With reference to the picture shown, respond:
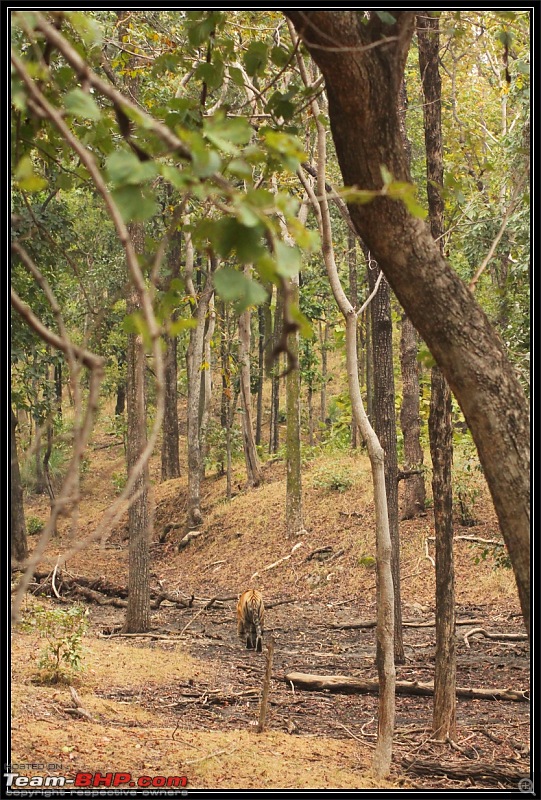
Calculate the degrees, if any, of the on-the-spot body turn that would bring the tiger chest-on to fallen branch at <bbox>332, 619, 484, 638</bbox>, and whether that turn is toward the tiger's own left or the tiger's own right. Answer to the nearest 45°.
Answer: approximately 45° to the tiger's own right

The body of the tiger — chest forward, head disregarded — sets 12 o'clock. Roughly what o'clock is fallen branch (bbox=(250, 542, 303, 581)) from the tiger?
The fallen branch is roughly at 12 o'clock from the tiger.

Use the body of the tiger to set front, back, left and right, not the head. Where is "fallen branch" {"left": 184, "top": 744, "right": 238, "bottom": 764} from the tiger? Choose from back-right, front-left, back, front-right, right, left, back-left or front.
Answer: back

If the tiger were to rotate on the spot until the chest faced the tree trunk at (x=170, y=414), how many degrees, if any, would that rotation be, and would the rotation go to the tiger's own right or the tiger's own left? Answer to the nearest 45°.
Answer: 0° — it already faces it

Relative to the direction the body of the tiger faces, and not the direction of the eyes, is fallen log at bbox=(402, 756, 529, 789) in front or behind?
behind

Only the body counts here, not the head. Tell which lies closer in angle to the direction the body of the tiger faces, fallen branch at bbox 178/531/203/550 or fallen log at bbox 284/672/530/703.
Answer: the fallen branch

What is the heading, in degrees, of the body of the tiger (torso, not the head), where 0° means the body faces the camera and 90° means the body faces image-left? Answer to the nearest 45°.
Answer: approximately 180°

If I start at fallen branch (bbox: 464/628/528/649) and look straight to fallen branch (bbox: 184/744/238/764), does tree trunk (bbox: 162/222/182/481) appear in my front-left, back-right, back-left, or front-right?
back-right

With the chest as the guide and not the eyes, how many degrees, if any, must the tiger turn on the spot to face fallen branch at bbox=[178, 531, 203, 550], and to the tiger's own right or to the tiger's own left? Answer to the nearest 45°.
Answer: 0° — it already faces it
